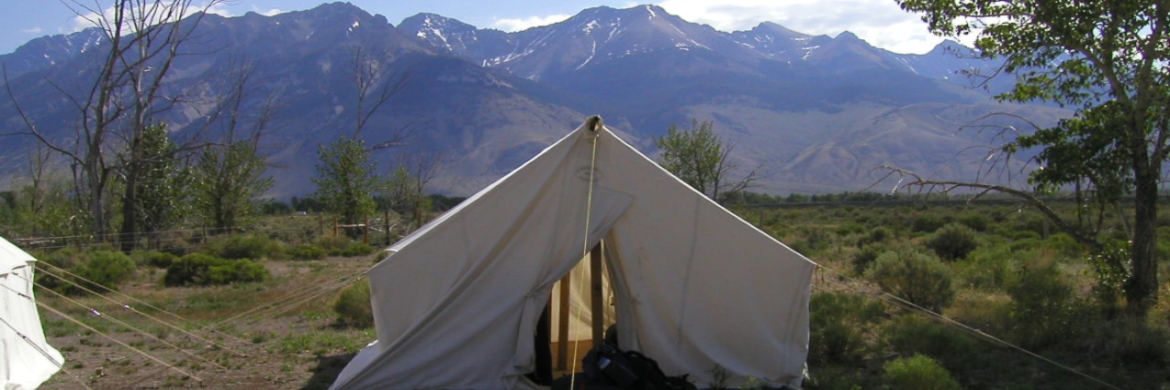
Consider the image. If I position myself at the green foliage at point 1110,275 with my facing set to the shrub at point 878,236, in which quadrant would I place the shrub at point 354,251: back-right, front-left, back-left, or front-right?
front-left

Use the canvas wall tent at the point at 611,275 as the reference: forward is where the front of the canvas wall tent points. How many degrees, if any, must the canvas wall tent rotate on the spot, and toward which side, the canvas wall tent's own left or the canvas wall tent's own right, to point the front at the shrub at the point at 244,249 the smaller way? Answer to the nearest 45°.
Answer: approximately 135° to the canvas wall tent's own right

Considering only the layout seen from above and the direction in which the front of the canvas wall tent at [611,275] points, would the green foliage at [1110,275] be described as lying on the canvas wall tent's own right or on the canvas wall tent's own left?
on the canvas wall tent's own left

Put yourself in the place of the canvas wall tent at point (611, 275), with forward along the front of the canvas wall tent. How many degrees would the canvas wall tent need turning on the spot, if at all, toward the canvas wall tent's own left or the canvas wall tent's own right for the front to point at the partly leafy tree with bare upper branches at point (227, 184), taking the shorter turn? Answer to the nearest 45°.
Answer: approximately 135° to the canvas wall tent's own right

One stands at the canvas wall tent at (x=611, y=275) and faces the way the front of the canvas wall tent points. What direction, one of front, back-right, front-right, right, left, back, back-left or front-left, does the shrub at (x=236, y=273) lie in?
back-right

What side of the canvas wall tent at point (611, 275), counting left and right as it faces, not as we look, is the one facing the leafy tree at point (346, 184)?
back

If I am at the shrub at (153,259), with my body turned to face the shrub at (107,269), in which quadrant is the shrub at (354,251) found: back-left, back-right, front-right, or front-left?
back-left

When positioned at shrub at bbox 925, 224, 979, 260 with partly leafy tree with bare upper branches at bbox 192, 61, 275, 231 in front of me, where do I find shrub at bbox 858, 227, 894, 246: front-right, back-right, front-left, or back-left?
front-right

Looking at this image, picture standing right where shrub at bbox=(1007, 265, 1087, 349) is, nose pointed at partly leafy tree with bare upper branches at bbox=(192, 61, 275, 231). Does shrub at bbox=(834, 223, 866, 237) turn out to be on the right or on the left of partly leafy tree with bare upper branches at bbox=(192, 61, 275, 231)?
right

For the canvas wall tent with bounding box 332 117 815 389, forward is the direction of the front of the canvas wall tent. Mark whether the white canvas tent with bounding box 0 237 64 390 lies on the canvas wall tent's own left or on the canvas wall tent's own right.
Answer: on the canvas wall tent's own right

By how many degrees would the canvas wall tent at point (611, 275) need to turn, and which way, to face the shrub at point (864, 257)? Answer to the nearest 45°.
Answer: approximately 135° to its left

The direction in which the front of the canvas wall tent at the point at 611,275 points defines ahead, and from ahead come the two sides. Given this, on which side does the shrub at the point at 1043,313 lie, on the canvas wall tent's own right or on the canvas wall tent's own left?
on the canvas wall tent's own left

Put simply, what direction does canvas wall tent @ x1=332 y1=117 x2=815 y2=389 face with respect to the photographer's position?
facing the viewer

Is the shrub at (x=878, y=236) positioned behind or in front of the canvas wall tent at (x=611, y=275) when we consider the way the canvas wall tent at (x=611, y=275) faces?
behind
